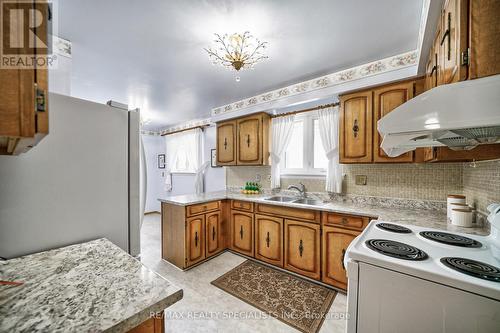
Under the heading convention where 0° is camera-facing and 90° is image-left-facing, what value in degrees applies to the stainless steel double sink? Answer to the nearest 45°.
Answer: approximately 45°

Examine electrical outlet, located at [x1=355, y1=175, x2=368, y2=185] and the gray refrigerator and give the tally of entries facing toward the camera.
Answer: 1

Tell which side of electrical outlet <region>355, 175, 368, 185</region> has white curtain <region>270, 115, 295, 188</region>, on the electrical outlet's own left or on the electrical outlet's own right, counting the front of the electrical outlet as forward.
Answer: on the electrical outlet's own right

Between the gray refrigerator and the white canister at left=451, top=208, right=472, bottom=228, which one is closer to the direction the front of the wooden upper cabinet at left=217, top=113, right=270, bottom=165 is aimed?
the gray refrigerator

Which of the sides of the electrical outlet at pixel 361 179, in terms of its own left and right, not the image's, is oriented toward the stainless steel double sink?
right

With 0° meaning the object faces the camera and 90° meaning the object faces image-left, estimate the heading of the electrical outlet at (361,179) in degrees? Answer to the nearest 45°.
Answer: approximately 0°

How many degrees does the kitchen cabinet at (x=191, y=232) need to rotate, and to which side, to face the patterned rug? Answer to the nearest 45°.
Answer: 0° — it already faces it

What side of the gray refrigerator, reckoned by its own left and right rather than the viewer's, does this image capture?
right

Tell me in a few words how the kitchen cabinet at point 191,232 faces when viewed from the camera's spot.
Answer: facing the viewer and to the right of the viewer

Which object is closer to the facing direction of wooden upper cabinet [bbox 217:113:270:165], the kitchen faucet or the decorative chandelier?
the decorative chandelier

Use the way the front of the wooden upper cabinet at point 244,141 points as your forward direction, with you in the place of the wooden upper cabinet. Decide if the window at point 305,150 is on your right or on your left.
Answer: on your left
